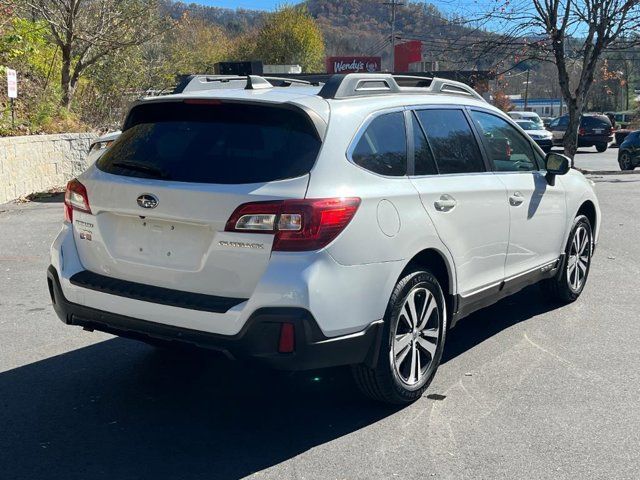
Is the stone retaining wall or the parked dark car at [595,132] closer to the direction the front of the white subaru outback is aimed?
the parked dark car

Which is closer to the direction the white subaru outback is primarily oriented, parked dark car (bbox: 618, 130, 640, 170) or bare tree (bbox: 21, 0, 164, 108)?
the parked dark car

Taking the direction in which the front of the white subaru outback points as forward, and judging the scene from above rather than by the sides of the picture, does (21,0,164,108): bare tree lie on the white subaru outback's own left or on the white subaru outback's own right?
on the white subaru outback's own left

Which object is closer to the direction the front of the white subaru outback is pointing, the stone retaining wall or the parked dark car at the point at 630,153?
the parked dark car

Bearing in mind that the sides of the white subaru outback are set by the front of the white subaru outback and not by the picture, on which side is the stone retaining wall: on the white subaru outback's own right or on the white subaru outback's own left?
on the white subaru outback's own left

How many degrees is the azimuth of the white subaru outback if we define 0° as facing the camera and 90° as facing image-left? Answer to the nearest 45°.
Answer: approximately 225°

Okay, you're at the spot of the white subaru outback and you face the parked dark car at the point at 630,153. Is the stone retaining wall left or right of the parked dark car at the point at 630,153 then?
left
